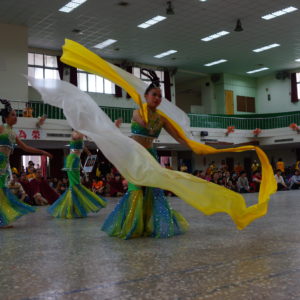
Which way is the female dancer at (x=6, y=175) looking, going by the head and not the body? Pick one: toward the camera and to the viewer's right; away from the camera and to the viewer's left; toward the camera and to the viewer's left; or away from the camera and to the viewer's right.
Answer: toward the camera and to the viewer's right

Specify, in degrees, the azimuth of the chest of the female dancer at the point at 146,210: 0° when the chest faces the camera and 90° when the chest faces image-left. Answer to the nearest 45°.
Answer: approximately 315°

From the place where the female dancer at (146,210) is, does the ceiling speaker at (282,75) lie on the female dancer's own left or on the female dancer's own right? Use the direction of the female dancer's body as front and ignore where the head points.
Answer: on the female dancer's own left
